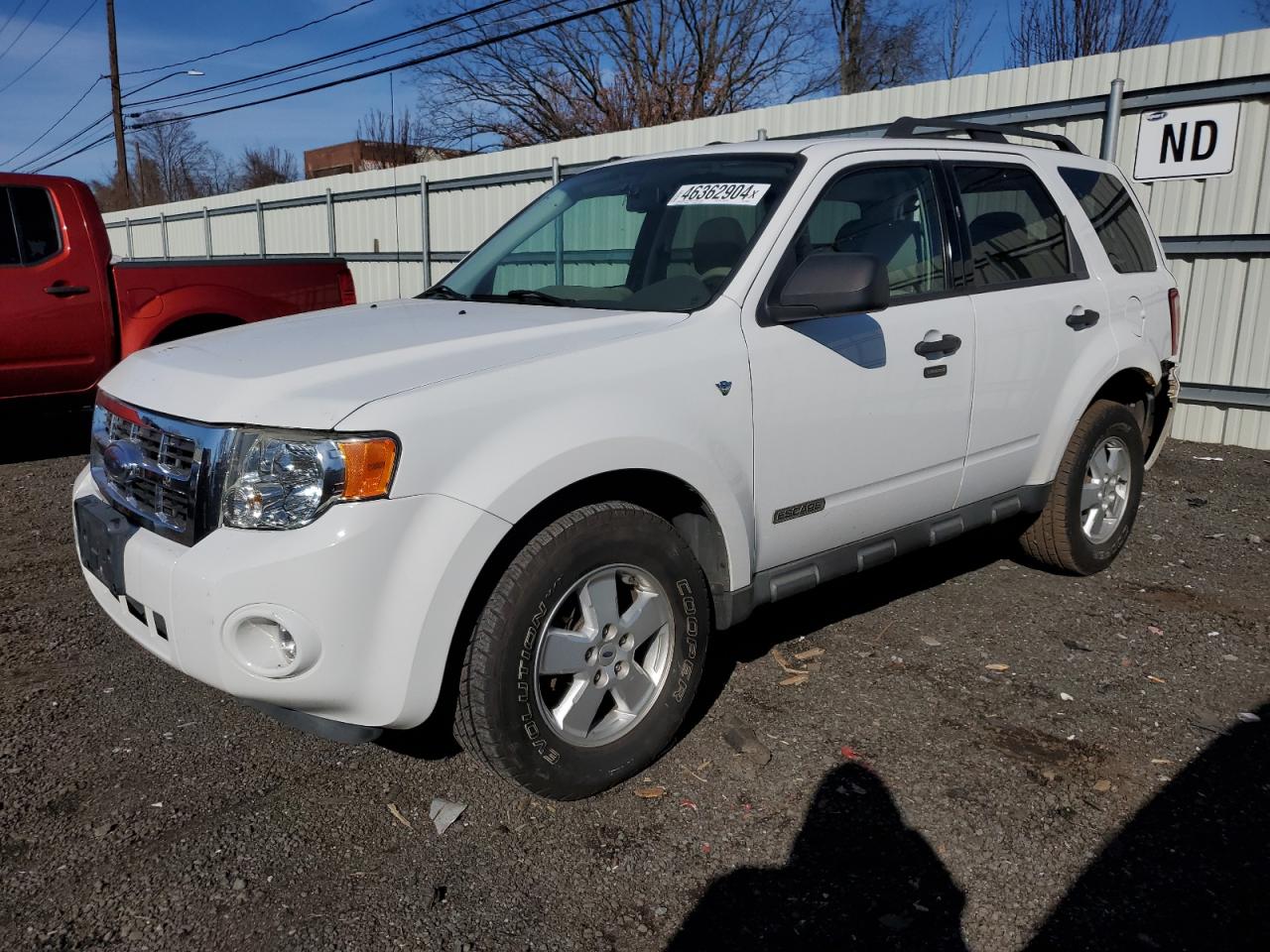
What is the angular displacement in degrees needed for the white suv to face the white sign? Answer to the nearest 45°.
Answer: approximately 180°

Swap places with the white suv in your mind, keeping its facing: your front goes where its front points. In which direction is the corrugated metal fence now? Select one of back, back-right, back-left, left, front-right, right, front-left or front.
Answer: back

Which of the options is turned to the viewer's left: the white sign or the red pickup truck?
the red pickup truck

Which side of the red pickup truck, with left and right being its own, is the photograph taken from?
left

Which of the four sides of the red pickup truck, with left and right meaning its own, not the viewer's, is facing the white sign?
back

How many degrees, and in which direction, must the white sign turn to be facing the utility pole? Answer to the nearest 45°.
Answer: approximately 135° to its right

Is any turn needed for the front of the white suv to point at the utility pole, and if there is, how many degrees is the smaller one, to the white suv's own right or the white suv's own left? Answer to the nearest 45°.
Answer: approximately 90° to the white suv's own right

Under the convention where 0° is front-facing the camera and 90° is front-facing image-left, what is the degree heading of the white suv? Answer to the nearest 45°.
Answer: approximately 45°

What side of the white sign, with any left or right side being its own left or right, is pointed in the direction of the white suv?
front

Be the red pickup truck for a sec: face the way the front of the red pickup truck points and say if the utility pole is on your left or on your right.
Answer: on your right

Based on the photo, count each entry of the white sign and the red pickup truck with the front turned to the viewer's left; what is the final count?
1

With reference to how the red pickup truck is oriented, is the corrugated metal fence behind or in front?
behind
